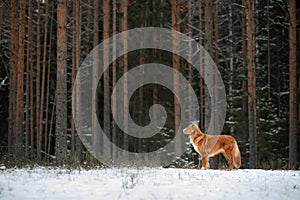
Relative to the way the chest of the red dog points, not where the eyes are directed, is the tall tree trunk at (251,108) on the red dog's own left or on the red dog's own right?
on the red dog's own right

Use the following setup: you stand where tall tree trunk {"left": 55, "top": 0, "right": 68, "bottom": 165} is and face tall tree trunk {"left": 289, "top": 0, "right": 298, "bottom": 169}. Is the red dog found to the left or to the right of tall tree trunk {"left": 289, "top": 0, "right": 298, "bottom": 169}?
right

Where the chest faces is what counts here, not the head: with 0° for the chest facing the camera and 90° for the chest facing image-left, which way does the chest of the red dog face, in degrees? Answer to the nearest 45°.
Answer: approximately 90°

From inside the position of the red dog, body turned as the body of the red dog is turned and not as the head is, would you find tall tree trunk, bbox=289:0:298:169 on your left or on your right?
on your right
